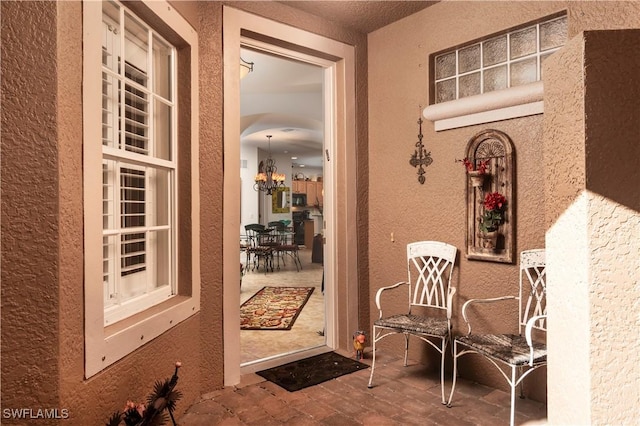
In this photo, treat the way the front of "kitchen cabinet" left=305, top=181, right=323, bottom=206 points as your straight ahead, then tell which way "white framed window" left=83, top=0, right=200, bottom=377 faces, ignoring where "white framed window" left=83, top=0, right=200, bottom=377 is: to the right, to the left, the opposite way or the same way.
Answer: to the left

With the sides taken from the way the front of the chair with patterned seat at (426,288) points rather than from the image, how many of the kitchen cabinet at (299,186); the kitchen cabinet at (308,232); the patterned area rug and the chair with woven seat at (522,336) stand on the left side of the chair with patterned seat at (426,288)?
1

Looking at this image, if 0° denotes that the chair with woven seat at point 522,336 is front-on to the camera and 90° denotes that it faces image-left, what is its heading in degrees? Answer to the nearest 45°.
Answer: approximately 45°

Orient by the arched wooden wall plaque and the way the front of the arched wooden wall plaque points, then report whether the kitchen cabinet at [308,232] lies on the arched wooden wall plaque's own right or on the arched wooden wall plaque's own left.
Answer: on the arched wooden wall plaque's own right

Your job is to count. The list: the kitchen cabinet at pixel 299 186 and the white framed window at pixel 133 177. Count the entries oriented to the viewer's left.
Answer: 0

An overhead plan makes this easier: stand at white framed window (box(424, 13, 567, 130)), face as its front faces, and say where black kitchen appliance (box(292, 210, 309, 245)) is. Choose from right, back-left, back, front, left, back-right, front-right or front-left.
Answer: right

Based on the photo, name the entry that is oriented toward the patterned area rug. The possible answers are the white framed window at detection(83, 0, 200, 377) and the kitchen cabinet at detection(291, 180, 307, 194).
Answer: the kitchen cabinet

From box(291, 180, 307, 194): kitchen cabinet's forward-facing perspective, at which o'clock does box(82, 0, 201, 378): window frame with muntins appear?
The window frame with muntins is roughly at 12 o'clock from the kitchen cabinet.

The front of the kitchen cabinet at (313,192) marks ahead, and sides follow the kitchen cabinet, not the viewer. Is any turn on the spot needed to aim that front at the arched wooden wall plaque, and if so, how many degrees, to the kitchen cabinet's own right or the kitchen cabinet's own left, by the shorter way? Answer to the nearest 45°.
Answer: approximately 45° to the kitchen cabinet's own left

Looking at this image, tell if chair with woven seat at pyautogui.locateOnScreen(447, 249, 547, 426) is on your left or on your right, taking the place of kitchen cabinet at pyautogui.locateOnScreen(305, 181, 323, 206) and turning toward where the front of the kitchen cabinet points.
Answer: on your left

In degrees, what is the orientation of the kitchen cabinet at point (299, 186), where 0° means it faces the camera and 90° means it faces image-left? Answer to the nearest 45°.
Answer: approximately 0°

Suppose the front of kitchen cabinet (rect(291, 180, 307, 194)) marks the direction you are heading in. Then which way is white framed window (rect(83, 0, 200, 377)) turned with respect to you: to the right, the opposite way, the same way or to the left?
to the left

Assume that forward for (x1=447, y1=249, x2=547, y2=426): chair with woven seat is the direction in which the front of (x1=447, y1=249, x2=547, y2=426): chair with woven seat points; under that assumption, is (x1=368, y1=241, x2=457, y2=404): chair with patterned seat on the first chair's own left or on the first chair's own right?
on the first chair's own right

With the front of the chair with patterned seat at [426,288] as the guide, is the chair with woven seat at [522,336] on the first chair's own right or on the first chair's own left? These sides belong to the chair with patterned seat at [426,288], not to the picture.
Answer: on the first chair's own left
